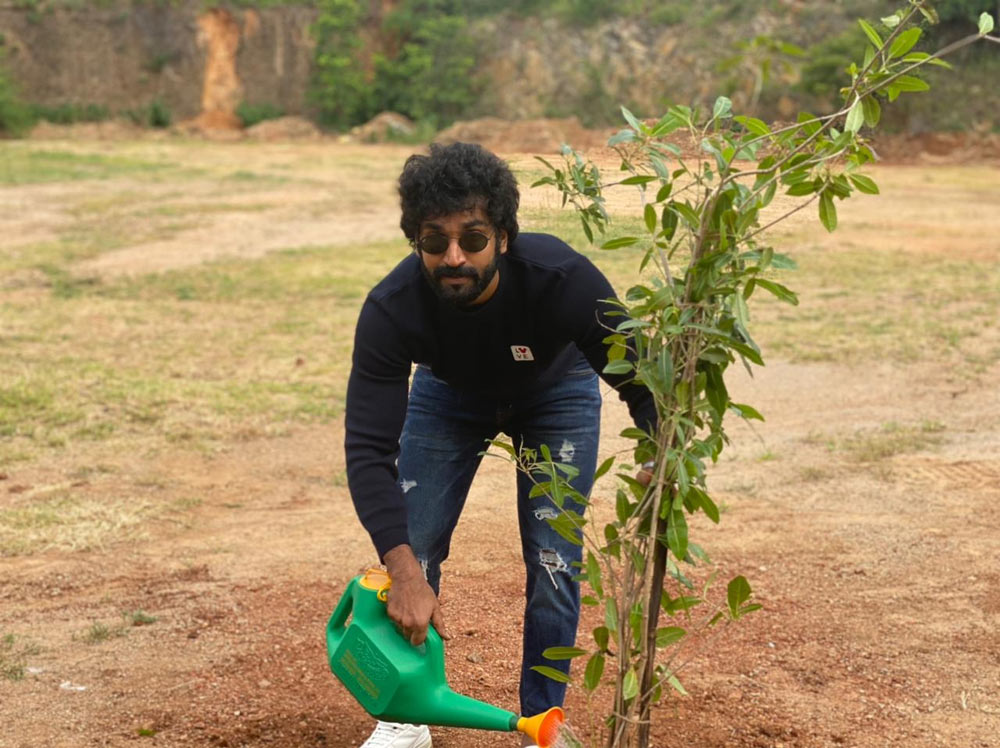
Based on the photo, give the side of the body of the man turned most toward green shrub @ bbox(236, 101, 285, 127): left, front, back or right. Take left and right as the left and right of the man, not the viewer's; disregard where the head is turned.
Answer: back

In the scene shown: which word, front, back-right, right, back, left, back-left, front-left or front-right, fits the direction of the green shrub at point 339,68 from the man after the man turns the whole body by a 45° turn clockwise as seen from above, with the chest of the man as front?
back-right

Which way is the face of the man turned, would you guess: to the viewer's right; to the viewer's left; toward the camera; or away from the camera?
toward the camera

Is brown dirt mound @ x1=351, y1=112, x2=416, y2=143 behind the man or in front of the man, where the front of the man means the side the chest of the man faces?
behind

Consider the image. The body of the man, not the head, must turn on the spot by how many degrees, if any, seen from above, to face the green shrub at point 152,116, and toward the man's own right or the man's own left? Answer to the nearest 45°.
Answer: approximately 180°

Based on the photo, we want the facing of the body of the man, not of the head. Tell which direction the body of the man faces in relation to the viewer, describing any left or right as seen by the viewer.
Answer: facing the viewer

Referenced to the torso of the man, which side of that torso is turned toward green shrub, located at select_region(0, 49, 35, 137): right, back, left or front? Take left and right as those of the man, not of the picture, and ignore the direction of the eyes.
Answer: back

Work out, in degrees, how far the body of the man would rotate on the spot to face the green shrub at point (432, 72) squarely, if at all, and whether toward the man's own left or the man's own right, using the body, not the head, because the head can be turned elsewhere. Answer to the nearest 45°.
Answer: approximately 180°

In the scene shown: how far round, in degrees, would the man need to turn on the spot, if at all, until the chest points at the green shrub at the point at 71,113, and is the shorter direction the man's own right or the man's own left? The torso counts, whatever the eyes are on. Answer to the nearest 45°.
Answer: approximately 180°
